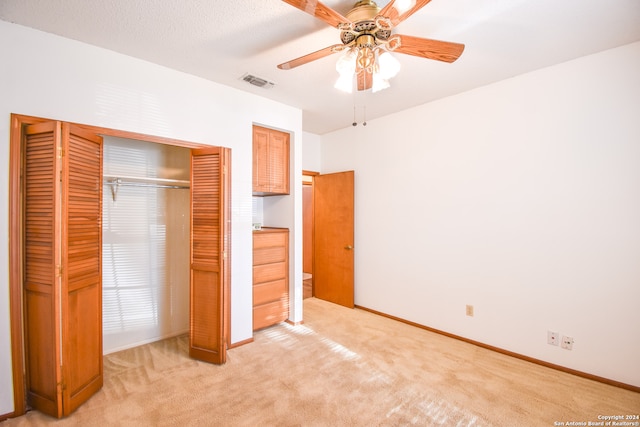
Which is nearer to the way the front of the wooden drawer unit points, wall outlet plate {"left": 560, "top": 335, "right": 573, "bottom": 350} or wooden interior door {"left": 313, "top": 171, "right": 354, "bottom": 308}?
the wall outlet plate

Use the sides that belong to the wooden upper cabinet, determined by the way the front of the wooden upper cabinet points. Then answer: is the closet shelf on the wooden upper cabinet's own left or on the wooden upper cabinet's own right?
on the wooden upper cabinet's own right

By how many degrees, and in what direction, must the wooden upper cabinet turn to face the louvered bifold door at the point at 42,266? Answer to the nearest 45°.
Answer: approximately 90° to its right

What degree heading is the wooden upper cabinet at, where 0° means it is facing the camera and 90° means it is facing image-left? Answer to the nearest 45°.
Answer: approximately 315°

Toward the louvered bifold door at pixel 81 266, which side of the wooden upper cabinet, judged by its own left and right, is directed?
right

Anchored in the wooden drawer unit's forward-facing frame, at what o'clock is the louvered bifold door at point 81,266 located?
The louvered bifold door is roughly at 3 o'clock from the wooden drawer unit.

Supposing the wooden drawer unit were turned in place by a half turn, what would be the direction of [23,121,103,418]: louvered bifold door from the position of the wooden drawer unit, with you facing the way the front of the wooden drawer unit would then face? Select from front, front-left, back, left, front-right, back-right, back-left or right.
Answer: left

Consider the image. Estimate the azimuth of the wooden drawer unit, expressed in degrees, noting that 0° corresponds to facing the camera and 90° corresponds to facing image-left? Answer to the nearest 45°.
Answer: approximately 315°

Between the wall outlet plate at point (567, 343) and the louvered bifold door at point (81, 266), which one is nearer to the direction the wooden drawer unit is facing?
the wall outlet plate
